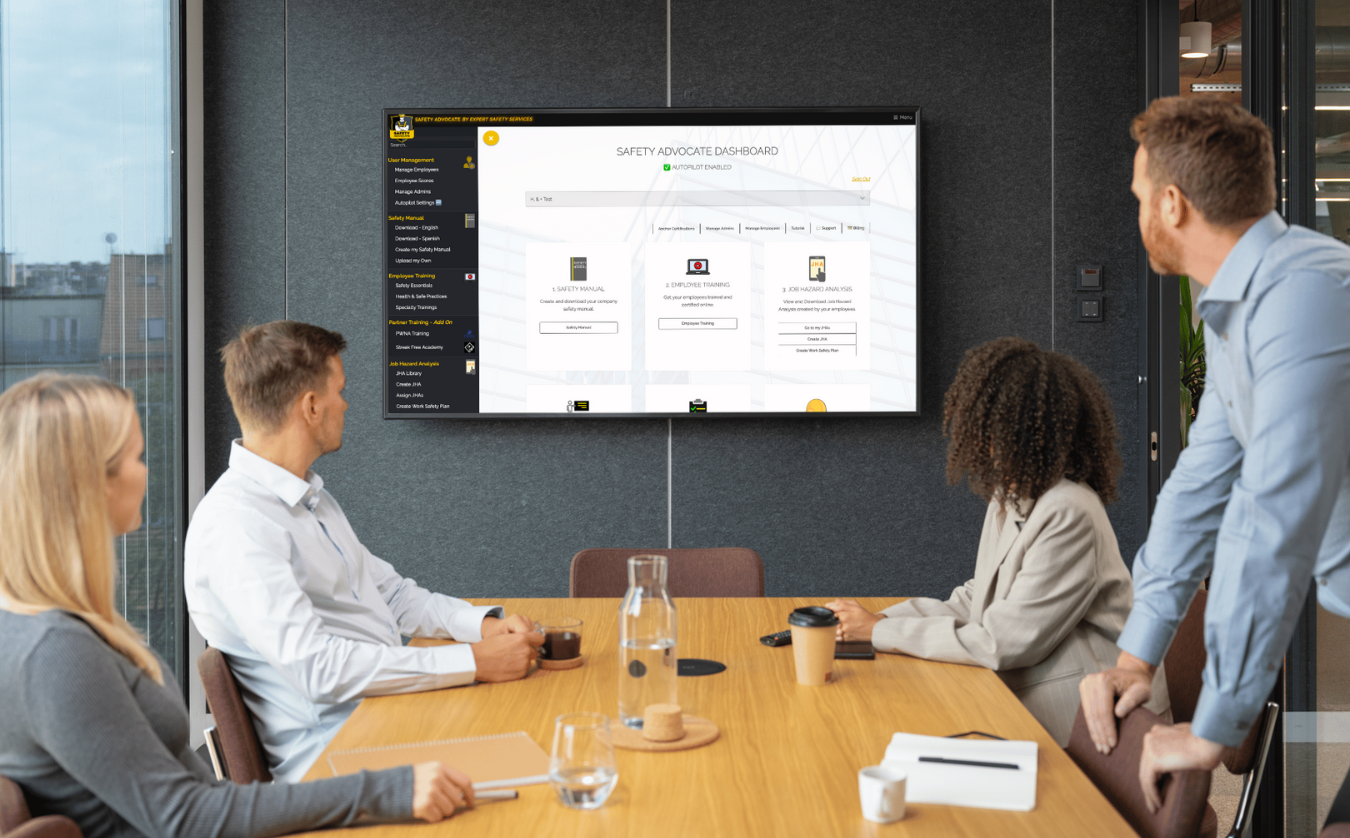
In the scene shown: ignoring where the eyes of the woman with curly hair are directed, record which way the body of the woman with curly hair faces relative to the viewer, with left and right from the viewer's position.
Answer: facing to the left of the viewer

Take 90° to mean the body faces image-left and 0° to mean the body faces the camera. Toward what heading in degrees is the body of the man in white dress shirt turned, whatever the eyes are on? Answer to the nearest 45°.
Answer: approximately 270°

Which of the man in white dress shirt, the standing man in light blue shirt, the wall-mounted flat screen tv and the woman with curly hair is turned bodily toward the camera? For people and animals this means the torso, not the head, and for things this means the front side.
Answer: the wall-mounted flat screen tv

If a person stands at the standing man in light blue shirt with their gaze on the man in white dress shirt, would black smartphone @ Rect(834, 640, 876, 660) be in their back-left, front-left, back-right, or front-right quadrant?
front-right

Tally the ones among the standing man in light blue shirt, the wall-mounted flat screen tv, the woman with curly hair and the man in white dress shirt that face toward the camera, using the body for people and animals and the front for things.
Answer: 1

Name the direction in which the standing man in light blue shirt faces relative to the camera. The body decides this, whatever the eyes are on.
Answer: to the viewer's left

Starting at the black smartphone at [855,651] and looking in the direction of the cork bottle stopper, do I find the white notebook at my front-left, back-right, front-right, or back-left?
front-left

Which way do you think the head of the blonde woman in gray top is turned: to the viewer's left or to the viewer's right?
to the viewer's right

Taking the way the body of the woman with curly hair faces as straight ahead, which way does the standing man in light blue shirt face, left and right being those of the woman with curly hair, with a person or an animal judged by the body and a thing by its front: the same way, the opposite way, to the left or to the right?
the same way

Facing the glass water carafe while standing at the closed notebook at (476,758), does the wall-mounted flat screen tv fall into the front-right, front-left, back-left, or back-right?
front-left

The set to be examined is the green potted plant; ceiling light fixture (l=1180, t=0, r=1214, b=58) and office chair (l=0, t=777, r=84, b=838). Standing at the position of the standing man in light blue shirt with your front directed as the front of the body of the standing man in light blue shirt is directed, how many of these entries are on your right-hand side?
2

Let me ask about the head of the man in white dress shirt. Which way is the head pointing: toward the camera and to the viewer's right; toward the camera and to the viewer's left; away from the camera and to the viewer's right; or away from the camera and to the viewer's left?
away from the camera and to the viewer's right

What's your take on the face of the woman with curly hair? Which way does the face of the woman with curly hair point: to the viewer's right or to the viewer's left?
to the viewer's left

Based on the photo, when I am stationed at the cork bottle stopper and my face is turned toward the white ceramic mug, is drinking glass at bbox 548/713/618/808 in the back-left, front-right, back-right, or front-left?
front-right

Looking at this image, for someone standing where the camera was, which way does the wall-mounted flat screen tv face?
facing the viewer

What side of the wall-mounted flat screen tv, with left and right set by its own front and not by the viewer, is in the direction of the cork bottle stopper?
front

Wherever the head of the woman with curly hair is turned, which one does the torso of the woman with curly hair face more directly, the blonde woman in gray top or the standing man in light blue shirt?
the blonde woman in gray top

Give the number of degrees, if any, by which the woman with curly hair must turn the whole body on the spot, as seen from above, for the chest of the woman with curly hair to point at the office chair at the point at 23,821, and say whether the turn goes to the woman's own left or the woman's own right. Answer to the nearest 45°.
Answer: approximately 45° to the woman's own left
